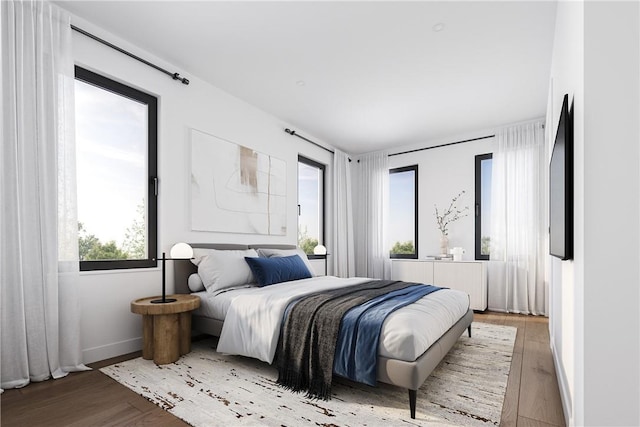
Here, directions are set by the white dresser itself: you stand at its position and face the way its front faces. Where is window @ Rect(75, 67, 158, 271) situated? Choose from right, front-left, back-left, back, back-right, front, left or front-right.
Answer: front-right

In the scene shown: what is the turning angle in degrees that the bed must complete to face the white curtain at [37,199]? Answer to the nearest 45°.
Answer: approximately 135° to its right

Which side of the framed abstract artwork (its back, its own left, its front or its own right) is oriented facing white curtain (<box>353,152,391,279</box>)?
left

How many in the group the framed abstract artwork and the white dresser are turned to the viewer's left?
0

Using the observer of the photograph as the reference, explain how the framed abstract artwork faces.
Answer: facing the viewer and to the right of the viewer

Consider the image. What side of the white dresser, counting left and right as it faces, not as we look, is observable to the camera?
front

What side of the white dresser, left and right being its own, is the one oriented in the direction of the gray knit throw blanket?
front

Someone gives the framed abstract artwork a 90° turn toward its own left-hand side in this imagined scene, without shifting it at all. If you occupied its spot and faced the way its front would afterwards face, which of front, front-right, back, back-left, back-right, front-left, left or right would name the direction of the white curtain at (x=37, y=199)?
back

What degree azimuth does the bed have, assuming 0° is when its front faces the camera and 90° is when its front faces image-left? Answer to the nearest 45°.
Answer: approximately 315°

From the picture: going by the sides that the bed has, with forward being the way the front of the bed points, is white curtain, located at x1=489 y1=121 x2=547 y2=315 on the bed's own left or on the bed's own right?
on the bed's own left

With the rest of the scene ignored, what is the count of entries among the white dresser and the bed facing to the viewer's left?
0

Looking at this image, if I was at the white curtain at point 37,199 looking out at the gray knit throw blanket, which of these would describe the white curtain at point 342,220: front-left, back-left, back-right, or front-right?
front-left

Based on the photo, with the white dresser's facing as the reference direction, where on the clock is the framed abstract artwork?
The framed abstract artwork is roughly at 2 o'clock from the white dresser.

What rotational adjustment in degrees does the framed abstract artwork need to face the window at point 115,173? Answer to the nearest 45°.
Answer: approximately 90° to its right

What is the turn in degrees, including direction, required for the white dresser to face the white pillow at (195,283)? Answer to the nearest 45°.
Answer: approximately 45° to its right

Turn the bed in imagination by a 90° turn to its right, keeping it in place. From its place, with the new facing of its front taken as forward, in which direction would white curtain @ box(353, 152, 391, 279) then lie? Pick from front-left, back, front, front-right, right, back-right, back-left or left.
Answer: back-right

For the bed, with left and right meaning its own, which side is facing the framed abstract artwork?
back

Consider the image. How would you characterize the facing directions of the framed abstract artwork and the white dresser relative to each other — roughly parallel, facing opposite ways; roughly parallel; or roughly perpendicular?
roughly perpendicular
